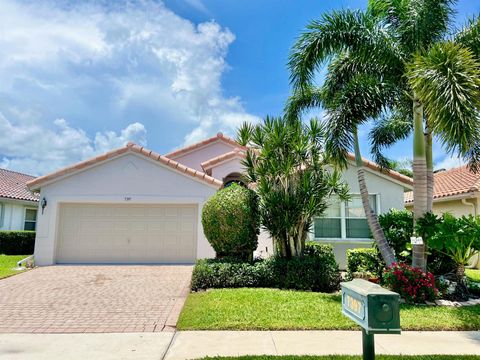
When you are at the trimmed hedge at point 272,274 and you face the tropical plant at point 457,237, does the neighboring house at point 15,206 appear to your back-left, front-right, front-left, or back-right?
back-left

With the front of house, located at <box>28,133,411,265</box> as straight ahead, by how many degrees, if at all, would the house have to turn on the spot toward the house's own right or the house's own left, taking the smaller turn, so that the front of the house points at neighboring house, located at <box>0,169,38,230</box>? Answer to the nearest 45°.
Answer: approximately 135° to the house's own right

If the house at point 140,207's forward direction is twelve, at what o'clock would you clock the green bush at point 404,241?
The green bush is roughly at 10 o'clock from the house.

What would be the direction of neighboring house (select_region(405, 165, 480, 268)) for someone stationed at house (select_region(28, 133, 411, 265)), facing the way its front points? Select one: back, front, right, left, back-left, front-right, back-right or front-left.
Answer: left

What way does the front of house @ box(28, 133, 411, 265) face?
toward the camera

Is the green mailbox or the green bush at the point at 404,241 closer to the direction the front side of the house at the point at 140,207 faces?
the green mailbox

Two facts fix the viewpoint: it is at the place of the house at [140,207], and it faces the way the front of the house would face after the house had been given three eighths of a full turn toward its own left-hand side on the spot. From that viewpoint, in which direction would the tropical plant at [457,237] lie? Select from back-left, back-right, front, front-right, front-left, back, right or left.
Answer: right

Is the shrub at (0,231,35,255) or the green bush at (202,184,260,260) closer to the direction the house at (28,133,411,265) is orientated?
the green bush

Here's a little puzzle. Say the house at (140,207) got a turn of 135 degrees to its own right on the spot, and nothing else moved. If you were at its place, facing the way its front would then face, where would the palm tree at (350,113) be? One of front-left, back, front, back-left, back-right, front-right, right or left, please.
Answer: back

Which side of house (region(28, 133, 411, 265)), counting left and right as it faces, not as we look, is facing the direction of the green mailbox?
front

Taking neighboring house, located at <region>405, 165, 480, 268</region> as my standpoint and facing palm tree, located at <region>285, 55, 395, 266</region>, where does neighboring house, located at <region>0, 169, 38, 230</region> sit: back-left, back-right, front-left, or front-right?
front-right

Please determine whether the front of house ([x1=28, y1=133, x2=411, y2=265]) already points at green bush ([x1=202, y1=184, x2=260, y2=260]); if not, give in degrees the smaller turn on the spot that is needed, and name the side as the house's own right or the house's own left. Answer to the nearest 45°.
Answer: approximately 45° to the house's own left
